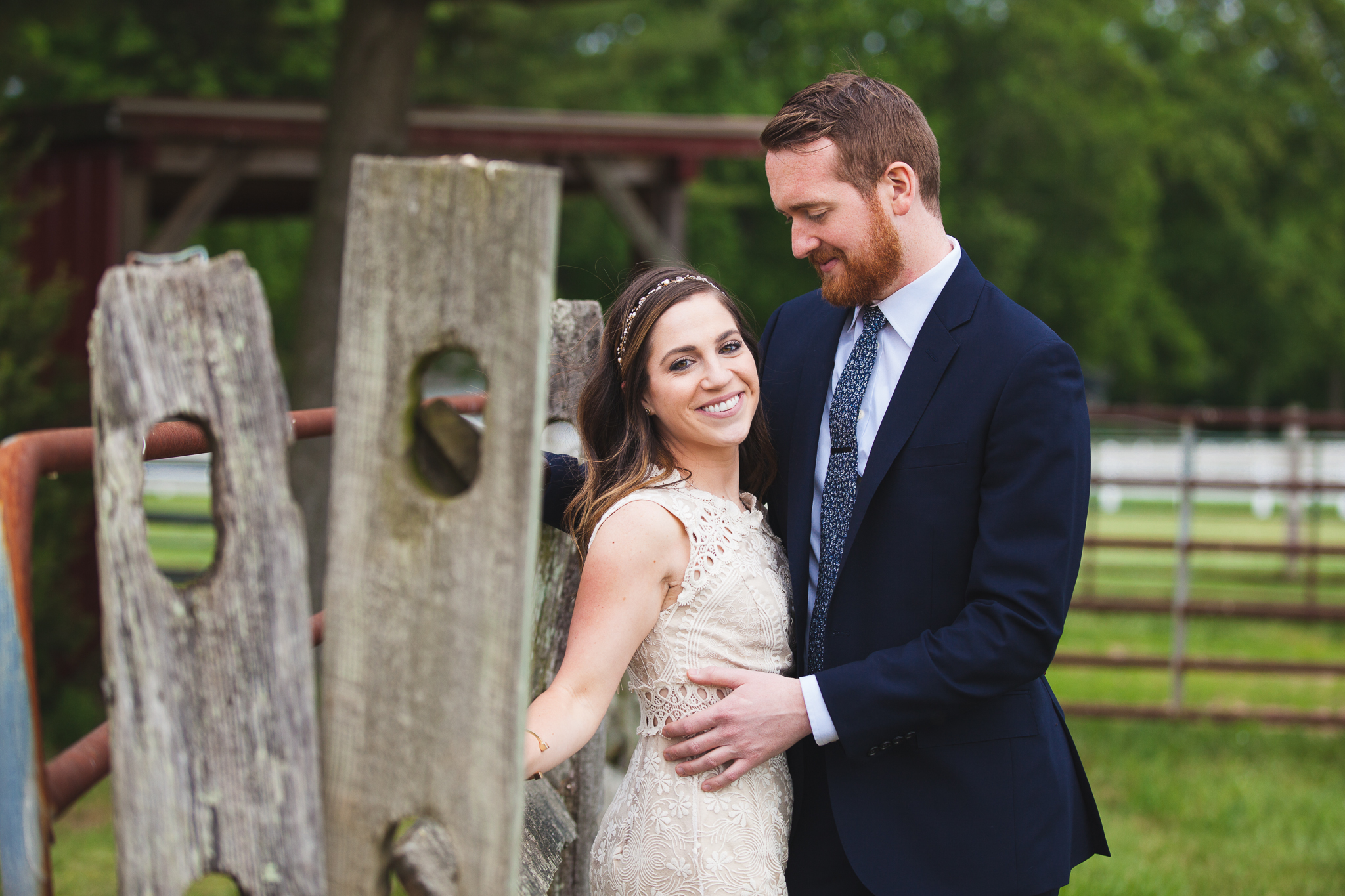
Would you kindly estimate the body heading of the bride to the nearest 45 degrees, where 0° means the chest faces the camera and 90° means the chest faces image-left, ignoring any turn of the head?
approximately 315°

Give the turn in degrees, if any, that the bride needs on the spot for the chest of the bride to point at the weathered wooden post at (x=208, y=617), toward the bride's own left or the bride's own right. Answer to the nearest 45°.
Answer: approximately 90° to the bride's own right

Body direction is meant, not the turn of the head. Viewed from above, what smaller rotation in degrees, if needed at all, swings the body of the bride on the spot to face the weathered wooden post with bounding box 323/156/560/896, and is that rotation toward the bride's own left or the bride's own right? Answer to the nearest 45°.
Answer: approximately 45° to the bride's own right

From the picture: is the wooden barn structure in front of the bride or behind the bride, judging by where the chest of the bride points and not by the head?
behind

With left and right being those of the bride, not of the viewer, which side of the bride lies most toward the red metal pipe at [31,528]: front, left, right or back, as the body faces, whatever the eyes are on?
right
